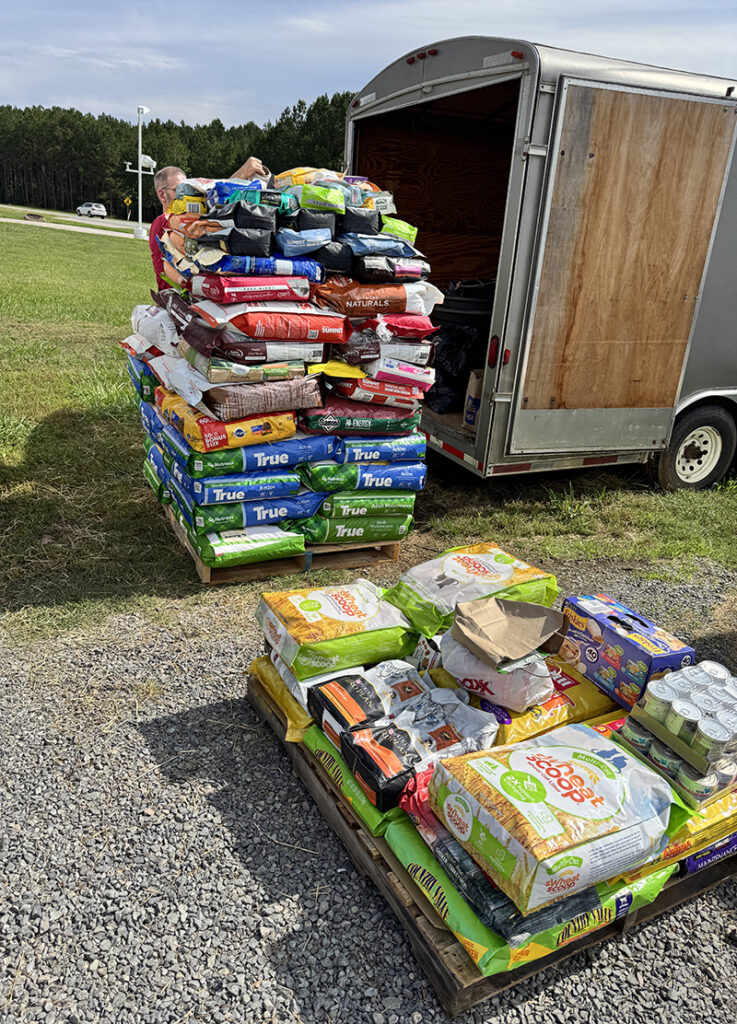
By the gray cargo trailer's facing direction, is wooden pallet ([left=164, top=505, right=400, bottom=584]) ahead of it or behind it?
behind

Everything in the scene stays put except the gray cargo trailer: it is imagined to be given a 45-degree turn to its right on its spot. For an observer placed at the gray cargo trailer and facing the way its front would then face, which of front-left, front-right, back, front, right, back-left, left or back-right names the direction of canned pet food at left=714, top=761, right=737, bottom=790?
right

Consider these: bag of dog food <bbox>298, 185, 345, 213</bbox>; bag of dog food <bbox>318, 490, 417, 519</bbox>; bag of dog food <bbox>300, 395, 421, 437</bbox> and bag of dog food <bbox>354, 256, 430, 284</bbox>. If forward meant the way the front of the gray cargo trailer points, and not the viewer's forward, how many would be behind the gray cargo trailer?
4

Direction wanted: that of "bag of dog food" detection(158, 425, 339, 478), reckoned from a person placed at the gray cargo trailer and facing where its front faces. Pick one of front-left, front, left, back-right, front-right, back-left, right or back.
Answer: back

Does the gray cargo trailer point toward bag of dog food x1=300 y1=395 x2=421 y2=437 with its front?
no

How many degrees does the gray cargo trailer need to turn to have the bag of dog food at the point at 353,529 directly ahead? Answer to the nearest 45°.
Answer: approximately 180°

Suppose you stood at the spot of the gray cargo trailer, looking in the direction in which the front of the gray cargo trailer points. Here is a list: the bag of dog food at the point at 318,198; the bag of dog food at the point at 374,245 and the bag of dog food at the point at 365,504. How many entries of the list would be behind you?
3

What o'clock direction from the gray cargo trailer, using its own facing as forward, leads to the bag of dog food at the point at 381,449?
The bag of dog food is roughly at 6 o'clock from the gray cargo trailer.

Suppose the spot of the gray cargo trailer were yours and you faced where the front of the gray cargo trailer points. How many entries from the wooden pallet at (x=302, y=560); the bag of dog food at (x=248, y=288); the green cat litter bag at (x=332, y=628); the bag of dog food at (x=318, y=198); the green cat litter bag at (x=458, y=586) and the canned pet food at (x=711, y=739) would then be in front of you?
0

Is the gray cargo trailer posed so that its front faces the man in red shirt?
no

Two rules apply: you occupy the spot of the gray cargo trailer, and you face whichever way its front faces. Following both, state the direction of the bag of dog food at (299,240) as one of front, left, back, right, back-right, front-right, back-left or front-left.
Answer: back

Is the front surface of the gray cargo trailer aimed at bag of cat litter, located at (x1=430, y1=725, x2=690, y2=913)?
no

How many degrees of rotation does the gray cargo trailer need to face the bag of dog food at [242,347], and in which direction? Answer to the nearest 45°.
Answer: approximately 180°

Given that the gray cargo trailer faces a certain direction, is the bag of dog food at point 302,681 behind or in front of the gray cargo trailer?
behind

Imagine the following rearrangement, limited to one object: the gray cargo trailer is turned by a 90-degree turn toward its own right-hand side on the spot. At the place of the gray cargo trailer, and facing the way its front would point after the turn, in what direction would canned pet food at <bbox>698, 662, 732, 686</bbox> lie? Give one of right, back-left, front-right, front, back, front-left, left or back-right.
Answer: front-right

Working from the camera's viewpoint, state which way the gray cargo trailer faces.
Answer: facing away from the viewer and to the right of the viewer

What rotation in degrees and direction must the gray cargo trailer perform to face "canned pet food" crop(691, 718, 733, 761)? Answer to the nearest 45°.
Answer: approximately 135° to its right
